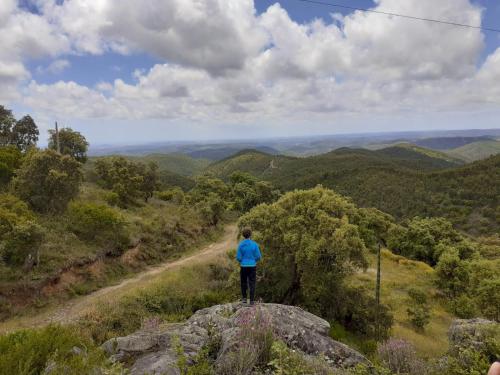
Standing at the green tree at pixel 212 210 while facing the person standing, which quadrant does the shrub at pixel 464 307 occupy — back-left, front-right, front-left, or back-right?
front-left

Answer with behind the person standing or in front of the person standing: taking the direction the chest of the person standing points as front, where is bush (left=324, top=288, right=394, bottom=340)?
in front

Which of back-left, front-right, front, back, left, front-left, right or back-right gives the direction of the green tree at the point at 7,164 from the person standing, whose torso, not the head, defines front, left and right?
front-left

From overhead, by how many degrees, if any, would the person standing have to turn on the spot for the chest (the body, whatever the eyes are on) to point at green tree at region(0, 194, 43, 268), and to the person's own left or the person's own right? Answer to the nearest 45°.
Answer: approximately 45° to the person's own left

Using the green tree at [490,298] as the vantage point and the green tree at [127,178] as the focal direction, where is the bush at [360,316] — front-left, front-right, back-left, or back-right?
front-left

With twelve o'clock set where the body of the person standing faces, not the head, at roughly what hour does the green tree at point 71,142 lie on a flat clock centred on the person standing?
The green tree is roughly at 11 o'clock from the person standing.

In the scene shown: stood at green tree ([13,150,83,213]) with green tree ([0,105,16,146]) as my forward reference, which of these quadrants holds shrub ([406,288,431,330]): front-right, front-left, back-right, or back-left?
back-right

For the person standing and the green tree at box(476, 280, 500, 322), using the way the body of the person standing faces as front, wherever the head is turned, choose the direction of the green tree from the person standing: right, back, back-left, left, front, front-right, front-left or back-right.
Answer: front-right

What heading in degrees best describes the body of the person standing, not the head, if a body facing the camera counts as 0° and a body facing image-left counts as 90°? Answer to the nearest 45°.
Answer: approximately 180°

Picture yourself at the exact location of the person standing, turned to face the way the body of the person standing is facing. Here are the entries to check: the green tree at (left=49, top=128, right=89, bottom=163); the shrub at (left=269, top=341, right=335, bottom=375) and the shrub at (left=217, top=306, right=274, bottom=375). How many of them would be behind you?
2

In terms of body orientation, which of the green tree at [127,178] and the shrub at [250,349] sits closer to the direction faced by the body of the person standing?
the green tree

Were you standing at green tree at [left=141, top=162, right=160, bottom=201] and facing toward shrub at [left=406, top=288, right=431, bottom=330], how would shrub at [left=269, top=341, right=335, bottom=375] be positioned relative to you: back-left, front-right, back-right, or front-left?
front-right

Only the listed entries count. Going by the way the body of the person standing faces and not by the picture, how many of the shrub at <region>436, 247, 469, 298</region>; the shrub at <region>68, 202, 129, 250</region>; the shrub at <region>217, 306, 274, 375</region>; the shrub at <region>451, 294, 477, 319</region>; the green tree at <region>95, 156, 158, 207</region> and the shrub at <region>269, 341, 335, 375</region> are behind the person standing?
2

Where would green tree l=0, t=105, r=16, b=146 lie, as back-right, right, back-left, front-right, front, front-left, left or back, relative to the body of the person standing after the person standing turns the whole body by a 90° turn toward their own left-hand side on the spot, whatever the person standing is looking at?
front-right

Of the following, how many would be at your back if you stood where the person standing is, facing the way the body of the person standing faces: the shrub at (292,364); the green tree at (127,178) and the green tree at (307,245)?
1
